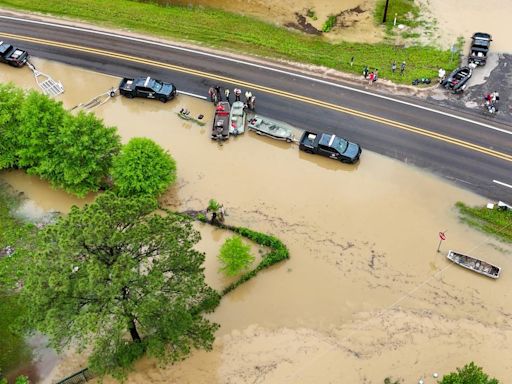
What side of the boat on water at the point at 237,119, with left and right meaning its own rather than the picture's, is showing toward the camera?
back

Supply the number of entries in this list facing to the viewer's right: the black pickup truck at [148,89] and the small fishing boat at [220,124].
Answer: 1

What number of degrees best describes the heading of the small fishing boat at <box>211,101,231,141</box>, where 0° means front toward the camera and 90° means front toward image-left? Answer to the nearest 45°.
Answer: approximately 180°

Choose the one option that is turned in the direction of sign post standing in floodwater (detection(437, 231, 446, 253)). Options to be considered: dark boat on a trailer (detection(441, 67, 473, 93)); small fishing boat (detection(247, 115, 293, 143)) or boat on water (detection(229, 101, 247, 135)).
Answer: the small fishing boat

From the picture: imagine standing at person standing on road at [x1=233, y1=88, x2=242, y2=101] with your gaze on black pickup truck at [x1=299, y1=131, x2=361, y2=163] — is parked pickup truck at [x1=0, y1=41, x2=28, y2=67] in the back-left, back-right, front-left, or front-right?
back-right

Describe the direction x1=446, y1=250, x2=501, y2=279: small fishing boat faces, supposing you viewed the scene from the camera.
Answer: facing away from the viewer and to the left of the viewer

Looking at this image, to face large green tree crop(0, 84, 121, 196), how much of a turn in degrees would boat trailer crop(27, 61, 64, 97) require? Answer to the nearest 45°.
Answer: approximately 135° to its left

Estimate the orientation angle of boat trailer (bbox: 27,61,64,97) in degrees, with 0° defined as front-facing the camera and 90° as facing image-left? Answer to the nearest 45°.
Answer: approximately 135°

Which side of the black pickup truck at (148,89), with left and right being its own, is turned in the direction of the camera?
right

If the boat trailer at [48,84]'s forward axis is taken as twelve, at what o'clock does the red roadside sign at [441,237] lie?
The red roadside sign is roughly at 6 o'clock from the boat trailer.
